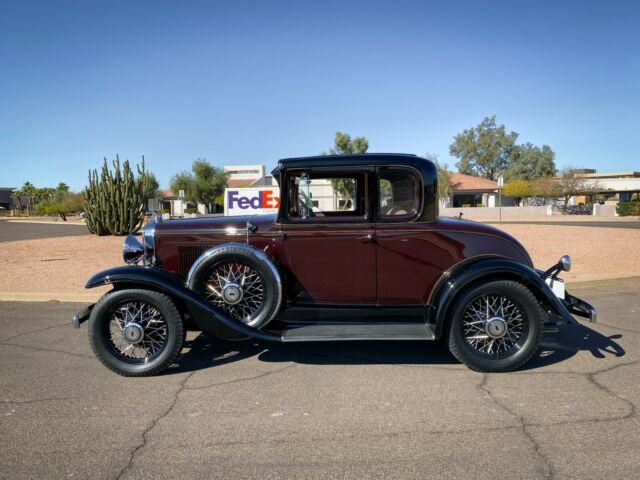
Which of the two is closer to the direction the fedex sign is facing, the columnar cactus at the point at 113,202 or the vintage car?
the vintage car

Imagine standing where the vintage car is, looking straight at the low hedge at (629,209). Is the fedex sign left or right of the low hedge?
left

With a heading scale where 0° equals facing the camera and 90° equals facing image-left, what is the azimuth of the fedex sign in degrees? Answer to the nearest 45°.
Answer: approximately 0°

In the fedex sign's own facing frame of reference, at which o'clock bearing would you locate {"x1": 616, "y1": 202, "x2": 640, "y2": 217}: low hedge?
The low hedge is roughly at 8 o'clock from the fedex sign.

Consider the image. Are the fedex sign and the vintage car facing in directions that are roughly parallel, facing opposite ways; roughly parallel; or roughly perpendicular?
roughly perpendicular

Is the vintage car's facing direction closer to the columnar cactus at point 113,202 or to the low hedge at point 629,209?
the columnar cactus

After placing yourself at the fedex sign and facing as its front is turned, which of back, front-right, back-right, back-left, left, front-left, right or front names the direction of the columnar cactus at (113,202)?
front

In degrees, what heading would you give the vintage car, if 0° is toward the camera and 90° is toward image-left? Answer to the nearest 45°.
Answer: approximately 90°

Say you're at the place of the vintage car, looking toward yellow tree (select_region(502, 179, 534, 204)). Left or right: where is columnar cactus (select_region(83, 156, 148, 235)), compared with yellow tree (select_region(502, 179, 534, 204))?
left

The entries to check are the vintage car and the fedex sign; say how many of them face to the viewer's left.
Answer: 1

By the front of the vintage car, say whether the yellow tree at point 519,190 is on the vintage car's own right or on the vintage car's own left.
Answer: on the vintage car's own right

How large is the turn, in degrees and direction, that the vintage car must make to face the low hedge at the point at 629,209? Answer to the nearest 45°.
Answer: approximately 135° to its right

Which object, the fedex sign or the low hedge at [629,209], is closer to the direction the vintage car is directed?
the fedex sign

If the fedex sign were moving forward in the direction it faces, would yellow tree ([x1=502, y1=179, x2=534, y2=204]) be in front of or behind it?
behind

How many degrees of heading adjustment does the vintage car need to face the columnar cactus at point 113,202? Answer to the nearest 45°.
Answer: approximately 45° to its right

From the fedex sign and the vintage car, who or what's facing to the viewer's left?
the vintage car
